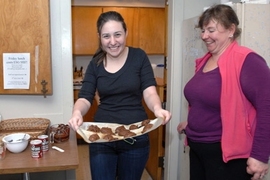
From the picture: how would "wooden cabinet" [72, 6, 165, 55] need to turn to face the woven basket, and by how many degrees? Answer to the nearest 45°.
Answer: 0° — it already faces it

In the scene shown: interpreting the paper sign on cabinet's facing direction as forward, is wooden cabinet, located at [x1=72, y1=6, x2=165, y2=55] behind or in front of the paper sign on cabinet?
behind

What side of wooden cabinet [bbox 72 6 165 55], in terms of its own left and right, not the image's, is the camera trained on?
front

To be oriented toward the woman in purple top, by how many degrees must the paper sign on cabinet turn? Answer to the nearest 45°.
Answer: approximately 45° to its left

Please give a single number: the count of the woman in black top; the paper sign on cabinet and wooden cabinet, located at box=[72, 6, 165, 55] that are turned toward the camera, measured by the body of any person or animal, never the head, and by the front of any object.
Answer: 3

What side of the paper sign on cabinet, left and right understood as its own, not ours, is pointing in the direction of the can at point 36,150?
front

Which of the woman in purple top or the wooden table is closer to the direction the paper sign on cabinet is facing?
the wooden table

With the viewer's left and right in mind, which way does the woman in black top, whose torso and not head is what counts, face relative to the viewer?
facing the viewer

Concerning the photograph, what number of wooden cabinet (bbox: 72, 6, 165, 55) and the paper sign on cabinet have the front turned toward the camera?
2
